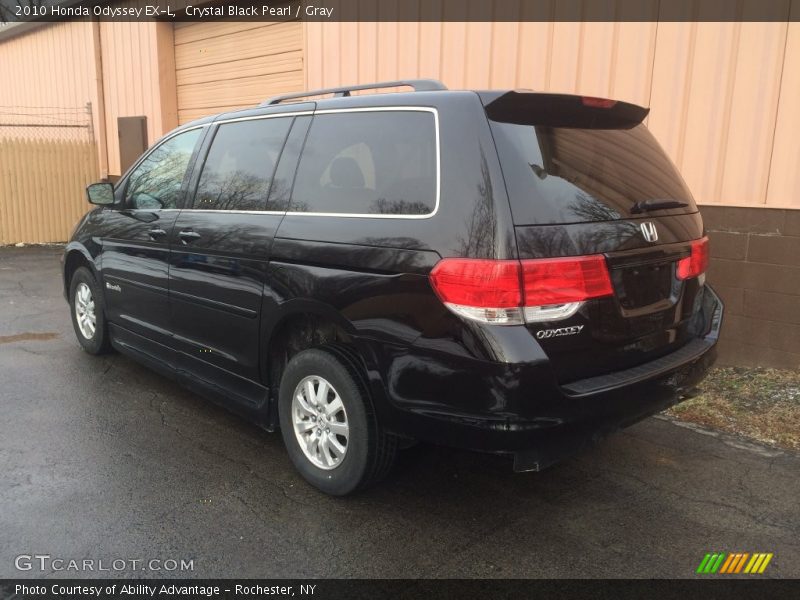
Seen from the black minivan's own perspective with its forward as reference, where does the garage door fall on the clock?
The garage door is roughly at 1 o'clock from the black minivan.

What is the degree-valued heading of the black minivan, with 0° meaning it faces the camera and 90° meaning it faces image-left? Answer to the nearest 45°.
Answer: approximately 135°

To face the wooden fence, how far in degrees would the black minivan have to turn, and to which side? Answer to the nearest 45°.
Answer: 0° — it already faces it
